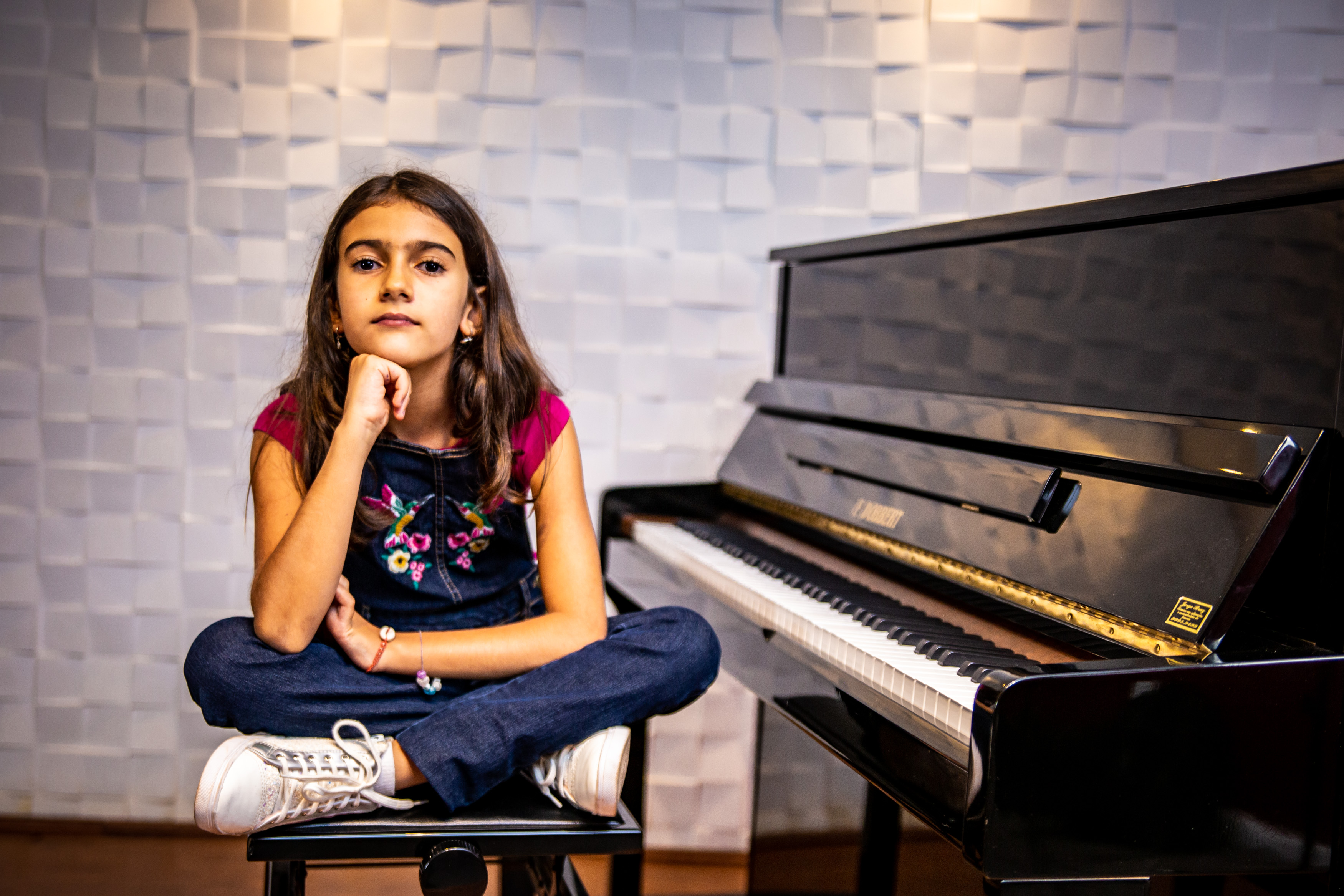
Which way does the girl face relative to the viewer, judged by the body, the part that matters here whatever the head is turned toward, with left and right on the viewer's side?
facing the viewer

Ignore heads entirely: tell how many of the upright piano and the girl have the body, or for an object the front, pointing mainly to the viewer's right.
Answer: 0

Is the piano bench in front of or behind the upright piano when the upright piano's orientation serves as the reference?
in front

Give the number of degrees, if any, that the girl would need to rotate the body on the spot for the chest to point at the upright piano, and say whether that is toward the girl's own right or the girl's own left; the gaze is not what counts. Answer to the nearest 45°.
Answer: approximately 45° to the girl's own left
